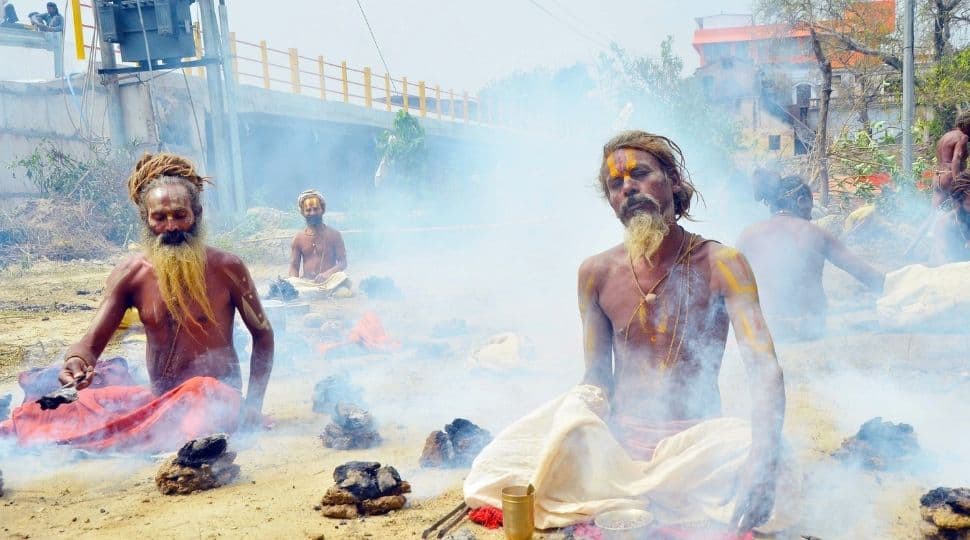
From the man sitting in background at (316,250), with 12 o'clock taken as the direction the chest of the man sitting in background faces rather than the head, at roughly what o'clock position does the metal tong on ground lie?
The metal tong on ground is roughly at 12 o'clock from the man sitting in background.

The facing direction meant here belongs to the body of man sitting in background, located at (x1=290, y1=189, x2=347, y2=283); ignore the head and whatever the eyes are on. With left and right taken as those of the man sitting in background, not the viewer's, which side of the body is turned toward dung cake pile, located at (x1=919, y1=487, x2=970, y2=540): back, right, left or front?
front

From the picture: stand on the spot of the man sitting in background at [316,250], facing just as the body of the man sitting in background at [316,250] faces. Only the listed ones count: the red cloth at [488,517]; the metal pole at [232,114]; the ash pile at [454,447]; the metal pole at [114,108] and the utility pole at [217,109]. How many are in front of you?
2

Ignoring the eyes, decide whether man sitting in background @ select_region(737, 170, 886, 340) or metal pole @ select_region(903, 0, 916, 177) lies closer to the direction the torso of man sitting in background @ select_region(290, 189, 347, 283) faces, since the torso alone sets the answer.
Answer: the man sitting in background

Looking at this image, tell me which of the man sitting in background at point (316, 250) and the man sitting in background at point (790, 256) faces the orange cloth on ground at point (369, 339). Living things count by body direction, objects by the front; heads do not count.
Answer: the man sitting in background at point (316, 250)

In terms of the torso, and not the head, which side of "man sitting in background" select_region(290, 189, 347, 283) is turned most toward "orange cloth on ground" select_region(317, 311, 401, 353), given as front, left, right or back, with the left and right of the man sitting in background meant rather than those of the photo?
front

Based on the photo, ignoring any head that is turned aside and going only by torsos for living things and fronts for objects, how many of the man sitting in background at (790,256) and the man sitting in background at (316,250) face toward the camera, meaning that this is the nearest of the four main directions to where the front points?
1

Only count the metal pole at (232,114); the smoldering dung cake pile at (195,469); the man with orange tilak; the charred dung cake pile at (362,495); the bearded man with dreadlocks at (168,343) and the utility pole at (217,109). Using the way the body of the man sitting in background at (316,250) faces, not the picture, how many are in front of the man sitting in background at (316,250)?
4

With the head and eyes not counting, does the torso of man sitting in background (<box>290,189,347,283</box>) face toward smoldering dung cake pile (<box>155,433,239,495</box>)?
yes

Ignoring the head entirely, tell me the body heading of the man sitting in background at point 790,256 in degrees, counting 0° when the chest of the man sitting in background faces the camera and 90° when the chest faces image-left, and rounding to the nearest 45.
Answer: approximately 180°

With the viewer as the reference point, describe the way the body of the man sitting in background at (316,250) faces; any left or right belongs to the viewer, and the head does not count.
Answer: facing the viewer
